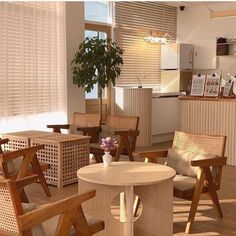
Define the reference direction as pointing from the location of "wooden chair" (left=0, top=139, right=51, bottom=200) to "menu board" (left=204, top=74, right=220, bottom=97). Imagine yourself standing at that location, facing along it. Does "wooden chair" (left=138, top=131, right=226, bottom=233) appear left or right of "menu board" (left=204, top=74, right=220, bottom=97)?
right

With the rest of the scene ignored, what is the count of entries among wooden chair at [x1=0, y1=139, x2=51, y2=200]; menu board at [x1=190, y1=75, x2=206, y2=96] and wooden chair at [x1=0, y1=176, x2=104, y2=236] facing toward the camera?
1

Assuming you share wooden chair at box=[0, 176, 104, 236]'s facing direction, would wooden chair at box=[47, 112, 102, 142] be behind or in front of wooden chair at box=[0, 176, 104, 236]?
in front

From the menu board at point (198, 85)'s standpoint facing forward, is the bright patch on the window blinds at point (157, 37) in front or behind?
behind

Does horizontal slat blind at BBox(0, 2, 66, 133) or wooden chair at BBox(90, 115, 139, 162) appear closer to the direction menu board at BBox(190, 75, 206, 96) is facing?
the wooden chair

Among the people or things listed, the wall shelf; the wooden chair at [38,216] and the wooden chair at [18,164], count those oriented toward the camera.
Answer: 1

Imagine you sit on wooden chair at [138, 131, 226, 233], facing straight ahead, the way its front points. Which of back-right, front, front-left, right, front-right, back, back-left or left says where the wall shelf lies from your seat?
back-right

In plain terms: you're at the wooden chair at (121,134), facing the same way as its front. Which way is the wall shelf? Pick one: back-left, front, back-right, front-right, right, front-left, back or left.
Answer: back

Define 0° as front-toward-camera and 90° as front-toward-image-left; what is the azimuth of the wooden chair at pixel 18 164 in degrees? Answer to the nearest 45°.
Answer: approximately 225°

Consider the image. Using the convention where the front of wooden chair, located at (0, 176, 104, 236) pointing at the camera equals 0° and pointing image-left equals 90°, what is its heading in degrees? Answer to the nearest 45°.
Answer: approximately 225°

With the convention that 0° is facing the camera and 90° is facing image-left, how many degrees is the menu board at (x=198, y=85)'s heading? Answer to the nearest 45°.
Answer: approximately 0°

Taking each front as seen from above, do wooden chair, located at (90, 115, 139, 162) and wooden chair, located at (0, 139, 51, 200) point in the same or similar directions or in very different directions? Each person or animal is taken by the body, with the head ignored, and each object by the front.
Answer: very different directions

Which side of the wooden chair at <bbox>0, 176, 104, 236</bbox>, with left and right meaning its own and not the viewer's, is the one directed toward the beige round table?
front
